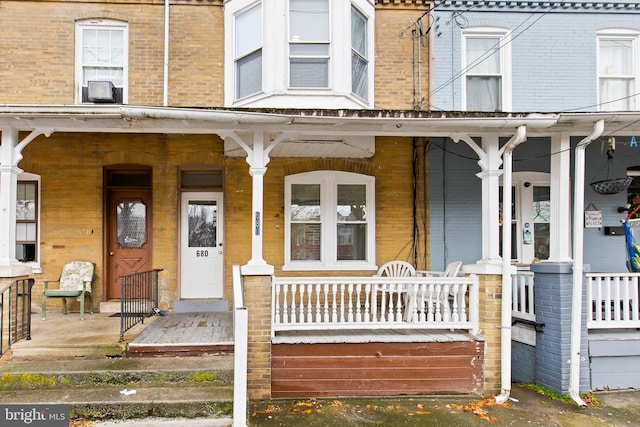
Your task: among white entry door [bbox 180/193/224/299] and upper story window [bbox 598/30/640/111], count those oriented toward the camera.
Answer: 2

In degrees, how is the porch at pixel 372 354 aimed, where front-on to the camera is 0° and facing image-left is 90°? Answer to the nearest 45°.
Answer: approximately 0°

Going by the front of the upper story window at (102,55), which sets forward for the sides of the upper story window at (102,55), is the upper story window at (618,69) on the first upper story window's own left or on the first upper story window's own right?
on the first upper story window's own left

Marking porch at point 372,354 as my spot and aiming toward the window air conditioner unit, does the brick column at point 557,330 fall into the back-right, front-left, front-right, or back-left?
back-right

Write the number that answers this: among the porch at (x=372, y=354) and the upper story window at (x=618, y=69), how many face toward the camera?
2

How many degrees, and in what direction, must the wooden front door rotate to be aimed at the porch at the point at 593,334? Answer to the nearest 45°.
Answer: approximately 45° to its left

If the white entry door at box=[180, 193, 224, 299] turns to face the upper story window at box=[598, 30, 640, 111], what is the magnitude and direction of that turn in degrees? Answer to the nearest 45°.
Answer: approximately 90° to its left
